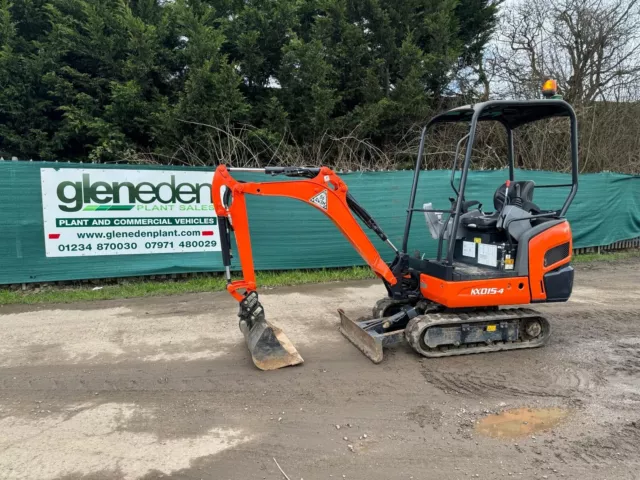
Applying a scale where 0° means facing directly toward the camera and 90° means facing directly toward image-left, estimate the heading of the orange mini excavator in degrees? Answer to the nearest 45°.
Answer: approximately 45°

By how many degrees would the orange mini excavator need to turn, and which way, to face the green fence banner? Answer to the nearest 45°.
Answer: approximately 90° to its right
